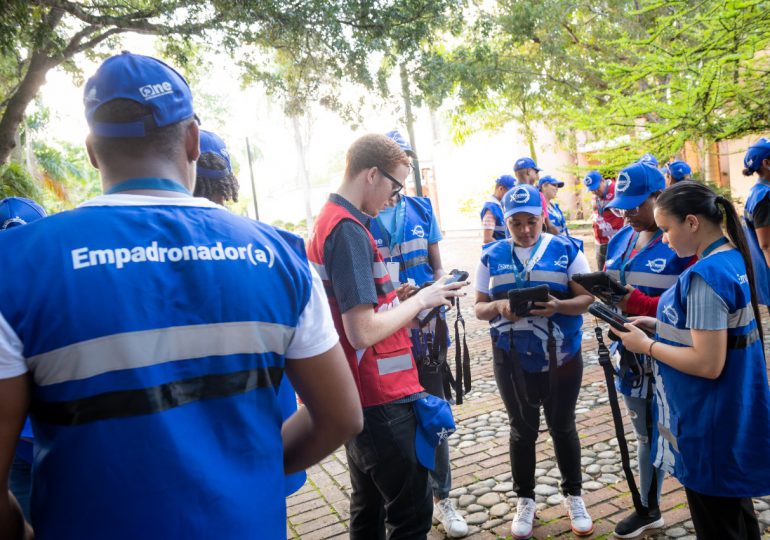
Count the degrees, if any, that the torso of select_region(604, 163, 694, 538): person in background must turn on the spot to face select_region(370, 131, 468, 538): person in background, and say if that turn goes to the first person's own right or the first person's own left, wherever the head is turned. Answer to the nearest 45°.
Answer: approximately 45° to the first person's own right

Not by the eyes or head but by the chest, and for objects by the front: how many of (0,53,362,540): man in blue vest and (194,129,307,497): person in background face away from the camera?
2

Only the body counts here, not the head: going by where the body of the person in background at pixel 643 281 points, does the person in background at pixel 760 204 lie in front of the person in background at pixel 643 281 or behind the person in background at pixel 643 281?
behind

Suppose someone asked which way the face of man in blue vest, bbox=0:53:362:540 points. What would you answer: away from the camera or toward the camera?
away from the camera

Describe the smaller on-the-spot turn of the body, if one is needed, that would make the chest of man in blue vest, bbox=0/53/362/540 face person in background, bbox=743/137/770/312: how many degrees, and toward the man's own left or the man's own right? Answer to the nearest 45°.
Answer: approximately 45° to the man's own right

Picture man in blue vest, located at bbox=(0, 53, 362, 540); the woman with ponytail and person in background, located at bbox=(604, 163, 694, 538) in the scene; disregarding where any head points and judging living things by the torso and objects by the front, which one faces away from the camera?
the man in blue vest

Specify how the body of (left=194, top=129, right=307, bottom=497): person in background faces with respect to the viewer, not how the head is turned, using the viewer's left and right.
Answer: facing away from the viewer

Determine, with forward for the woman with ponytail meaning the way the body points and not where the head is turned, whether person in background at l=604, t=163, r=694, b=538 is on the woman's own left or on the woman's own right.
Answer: on the woman's own right

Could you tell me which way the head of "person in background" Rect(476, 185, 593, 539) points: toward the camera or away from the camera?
toward the camera

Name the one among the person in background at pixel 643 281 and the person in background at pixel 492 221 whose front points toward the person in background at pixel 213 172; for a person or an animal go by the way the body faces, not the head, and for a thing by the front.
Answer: the person in background at pixel 643 281

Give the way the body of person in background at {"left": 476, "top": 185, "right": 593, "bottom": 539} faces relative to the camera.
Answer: toward the camera

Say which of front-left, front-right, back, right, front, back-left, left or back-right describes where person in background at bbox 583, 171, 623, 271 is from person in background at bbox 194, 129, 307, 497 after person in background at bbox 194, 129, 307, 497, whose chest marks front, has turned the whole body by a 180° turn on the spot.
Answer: back-left

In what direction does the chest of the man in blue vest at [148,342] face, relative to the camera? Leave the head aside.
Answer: away from the camera

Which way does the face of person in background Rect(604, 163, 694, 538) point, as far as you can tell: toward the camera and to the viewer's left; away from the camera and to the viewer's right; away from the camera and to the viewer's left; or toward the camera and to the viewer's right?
toward the camera and to the viewer's left

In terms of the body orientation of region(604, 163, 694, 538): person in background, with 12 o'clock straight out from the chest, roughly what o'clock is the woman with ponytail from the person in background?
The woman with ponytail is roughly at 10 o'clock from the person in background.

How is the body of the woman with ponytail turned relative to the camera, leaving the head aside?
to the viewer's left
